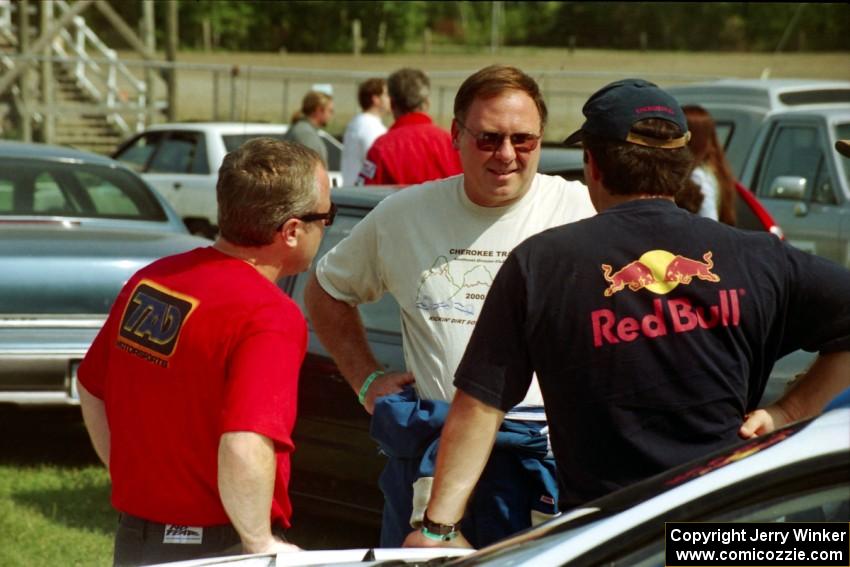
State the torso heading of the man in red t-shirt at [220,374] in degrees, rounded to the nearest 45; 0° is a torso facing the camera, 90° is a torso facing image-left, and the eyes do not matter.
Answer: approximately 225°

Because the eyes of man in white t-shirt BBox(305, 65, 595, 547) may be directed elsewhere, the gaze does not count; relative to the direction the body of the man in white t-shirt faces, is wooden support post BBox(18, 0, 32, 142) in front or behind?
behind

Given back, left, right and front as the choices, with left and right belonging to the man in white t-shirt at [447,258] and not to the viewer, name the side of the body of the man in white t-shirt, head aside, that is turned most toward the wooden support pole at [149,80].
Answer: back

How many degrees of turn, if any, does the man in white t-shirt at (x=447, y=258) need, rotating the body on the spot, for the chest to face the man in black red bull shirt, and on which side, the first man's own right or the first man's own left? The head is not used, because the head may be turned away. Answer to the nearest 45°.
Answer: approximately 45° to the first man's own left

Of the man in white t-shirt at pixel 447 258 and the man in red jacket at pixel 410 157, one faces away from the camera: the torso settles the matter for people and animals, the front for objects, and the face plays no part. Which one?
the man in red jacket

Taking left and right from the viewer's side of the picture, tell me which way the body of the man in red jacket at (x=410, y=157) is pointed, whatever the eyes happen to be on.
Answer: facing away from the viewer

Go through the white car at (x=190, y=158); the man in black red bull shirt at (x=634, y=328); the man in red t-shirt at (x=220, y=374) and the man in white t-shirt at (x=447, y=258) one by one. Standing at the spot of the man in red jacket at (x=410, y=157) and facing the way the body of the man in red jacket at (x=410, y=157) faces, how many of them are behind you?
3

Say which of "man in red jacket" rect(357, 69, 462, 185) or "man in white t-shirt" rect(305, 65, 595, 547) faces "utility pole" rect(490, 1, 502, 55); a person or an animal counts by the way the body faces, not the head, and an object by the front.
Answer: the man in red jacket

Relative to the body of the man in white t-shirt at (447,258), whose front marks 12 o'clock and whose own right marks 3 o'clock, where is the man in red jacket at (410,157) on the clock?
The man in red jacket is roughly at 6 o'clock from the man in white t-shirt.

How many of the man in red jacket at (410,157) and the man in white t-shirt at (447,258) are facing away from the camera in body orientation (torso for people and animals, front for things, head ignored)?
1

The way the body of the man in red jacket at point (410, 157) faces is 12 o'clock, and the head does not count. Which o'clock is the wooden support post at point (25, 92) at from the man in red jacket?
The wooden support post is roughly at 11 o'clock from the man in red jacket.
